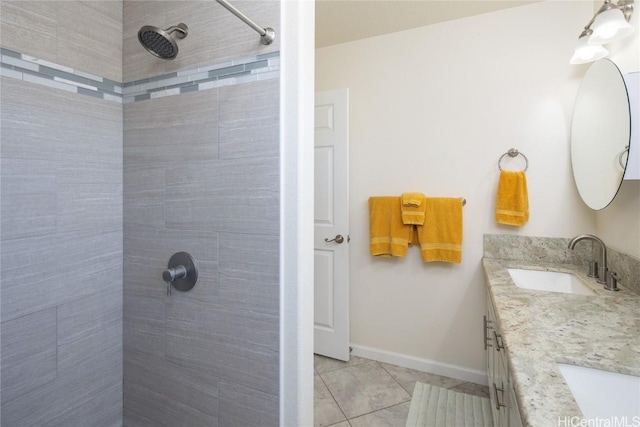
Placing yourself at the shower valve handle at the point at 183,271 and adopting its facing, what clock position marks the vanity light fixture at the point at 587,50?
The vanity light fixture is roughly at 8 o'clock from the shower valve handle.

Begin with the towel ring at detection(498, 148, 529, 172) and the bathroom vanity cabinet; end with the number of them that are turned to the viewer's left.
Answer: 1

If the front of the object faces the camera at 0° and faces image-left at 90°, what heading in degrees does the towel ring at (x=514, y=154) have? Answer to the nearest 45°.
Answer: approximately 0°

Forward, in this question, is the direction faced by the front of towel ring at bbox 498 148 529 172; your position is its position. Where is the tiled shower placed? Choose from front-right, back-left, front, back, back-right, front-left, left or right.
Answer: front-right

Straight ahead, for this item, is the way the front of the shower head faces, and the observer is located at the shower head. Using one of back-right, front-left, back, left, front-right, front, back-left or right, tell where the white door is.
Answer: back

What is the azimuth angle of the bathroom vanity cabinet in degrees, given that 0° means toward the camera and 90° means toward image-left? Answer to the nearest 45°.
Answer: approximately 90°

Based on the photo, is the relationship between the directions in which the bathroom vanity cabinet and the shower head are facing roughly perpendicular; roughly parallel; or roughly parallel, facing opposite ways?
roughly perpendicular

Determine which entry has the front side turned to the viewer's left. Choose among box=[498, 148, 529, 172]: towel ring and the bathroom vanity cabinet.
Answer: the bathroom vanity cabinet

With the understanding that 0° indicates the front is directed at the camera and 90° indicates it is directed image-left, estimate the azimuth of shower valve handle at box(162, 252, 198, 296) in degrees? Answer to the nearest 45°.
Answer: approximately 45°

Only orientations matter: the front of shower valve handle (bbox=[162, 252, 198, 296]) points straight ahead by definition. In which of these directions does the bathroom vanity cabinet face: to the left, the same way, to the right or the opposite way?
to the right
